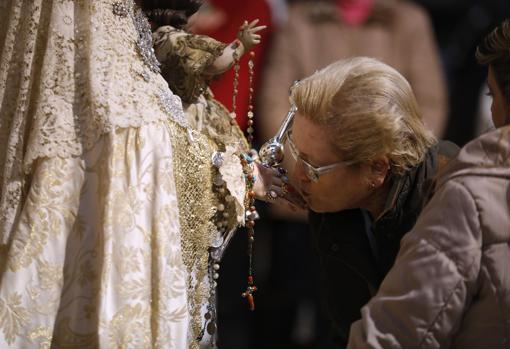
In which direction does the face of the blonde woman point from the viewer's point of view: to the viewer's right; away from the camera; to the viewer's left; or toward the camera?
to the viewer's left

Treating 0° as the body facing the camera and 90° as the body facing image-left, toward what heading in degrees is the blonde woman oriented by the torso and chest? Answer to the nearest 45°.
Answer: approximately 90°

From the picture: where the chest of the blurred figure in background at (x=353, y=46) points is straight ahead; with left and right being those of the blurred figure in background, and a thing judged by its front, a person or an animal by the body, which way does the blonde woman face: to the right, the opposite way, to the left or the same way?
to the right

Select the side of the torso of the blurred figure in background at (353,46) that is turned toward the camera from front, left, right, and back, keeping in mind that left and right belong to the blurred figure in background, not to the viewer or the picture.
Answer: front

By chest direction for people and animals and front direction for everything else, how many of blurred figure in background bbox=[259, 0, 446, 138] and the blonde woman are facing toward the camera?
1
